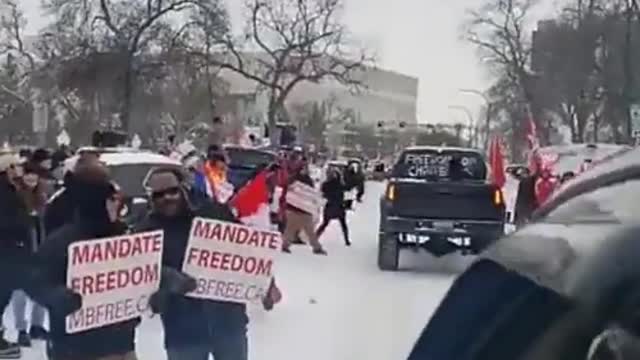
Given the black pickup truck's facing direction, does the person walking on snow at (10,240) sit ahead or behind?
behind

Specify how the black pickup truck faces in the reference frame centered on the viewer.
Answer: facing away from the viewer

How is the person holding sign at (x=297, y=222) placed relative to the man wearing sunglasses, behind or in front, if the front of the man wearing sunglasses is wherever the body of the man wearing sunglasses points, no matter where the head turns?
behind

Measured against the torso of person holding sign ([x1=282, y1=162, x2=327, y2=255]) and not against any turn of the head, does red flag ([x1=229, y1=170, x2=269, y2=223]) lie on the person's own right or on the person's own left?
on the person's own right

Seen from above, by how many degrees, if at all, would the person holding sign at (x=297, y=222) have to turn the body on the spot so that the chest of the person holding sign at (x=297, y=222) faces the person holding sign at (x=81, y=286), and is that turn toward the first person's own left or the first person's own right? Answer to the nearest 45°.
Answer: approximately 45° to the first person's own right

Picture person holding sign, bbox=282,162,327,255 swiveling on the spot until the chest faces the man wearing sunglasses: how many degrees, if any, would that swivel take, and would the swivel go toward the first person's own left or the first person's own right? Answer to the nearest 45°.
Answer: approximately 45° to the first person's own right

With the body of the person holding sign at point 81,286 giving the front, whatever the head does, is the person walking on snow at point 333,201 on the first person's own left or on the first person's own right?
on the first person's own left
